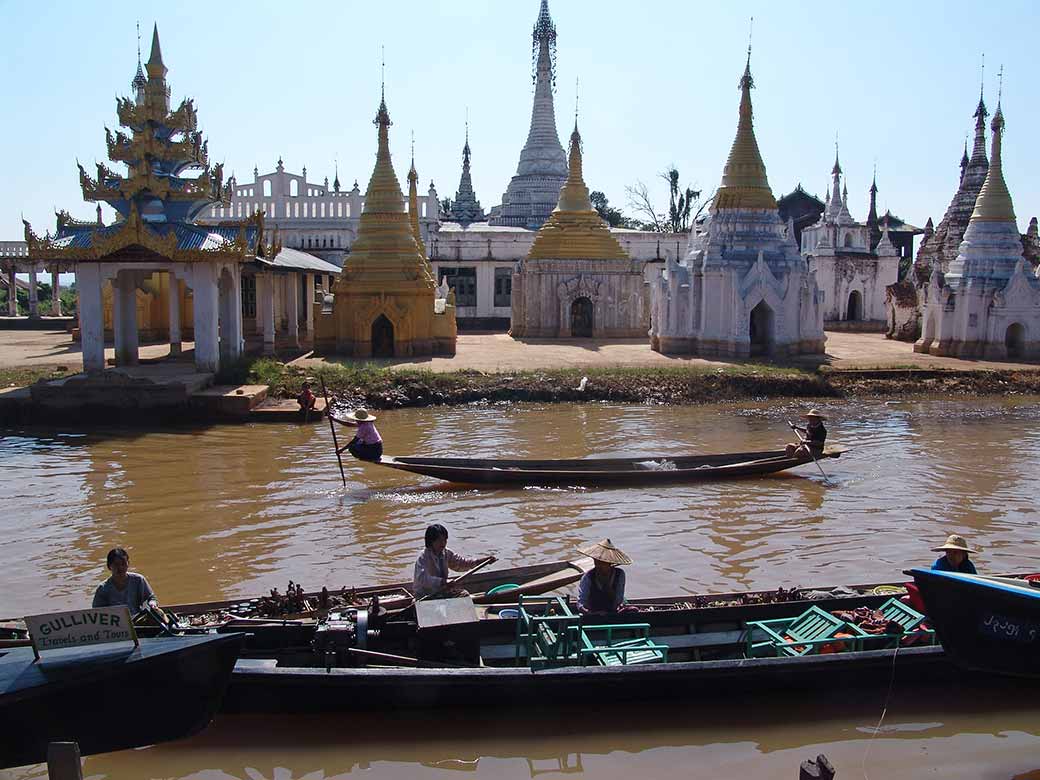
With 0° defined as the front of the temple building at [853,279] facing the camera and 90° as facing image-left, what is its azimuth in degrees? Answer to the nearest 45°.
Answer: approximately 0°

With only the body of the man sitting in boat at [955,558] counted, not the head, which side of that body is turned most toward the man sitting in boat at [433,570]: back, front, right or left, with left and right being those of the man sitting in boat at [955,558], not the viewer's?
right

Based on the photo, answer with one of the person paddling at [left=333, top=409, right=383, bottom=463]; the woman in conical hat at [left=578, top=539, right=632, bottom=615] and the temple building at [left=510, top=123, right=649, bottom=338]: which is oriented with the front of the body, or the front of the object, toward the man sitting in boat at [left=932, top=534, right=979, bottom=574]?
the temple building

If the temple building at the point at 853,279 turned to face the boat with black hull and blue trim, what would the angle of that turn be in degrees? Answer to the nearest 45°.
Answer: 0° — it already faces it

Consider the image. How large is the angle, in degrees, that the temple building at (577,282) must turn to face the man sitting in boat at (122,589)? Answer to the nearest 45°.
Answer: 0° — it already faces them

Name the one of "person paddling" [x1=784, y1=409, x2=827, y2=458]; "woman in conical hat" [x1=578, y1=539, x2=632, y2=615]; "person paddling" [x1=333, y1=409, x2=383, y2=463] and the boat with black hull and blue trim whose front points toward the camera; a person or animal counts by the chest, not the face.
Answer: the woman in conical hat

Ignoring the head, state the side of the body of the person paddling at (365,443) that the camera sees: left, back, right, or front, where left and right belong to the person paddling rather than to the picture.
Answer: left

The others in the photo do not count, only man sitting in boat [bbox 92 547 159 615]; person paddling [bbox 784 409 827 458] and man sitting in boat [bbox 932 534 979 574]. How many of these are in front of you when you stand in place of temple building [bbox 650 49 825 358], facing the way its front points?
3

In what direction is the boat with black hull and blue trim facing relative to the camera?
to the viewer's left

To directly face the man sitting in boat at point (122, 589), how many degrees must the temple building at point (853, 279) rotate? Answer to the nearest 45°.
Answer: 0° — it already faces them

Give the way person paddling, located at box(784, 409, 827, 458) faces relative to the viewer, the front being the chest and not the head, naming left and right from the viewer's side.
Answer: facing to the left of the viewer

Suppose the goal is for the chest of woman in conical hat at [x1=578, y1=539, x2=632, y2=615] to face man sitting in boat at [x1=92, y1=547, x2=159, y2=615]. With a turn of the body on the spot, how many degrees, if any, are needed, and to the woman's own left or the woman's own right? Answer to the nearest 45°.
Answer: approximately 90° to the woman's own right
